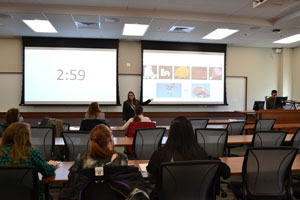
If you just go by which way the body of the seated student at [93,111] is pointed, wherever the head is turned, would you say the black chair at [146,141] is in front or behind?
behind

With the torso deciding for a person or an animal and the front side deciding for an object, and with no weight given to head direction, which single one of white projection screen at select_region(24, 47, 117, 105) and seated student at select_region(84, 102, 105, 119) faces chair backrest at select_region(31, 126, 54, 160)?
the white projection screen

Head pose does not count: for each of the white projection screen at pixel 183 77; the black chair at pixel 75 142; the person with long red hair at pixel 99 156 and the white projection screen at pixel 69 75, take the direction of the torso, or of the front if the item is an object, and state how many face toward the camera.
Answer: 2

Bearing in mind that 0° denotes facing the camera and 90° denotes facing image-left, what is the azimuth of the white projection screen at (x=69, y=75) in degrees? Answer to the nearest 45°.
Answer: approximately 0°

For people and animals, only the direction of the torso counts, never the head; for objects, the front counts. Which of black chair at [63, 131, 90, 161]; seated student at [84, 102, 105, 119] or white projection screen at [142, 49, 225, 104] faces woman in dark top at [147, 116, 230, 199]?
the white projection screen

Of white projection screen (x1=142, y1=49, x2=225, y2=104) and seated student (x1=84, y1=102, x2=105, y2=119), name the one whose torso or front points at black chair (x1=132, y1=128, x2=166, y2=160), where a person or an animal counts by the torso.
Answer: the white projection screen

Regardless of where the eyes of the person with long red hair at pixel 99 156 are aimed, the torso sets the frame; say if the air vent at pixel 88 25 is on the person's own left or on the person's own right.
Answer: on the person's own left

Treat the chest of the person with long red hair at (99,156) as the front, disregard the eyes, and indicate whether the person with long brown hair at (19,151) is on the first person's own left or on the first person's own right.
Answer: on the first person's own left

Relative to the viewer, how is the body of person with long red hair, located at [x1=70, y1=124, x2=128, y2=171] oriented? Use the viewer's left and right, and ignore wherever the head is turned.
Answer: facing away from the viewer and to the right of the viewer

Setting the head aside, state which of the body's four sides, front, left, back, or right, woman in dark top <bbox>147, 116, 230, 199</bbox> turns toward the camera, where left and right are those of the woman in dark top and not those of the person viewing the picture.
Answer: back

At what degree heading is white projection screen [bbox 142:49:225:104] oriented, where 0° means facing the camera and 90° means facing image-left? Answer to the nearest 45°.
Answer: approximately 0°

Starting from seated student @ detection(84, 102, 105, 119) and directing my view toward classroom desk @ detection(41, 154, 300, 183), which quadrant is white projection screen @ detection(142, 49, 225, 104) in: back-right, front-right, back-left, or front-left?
back-left
